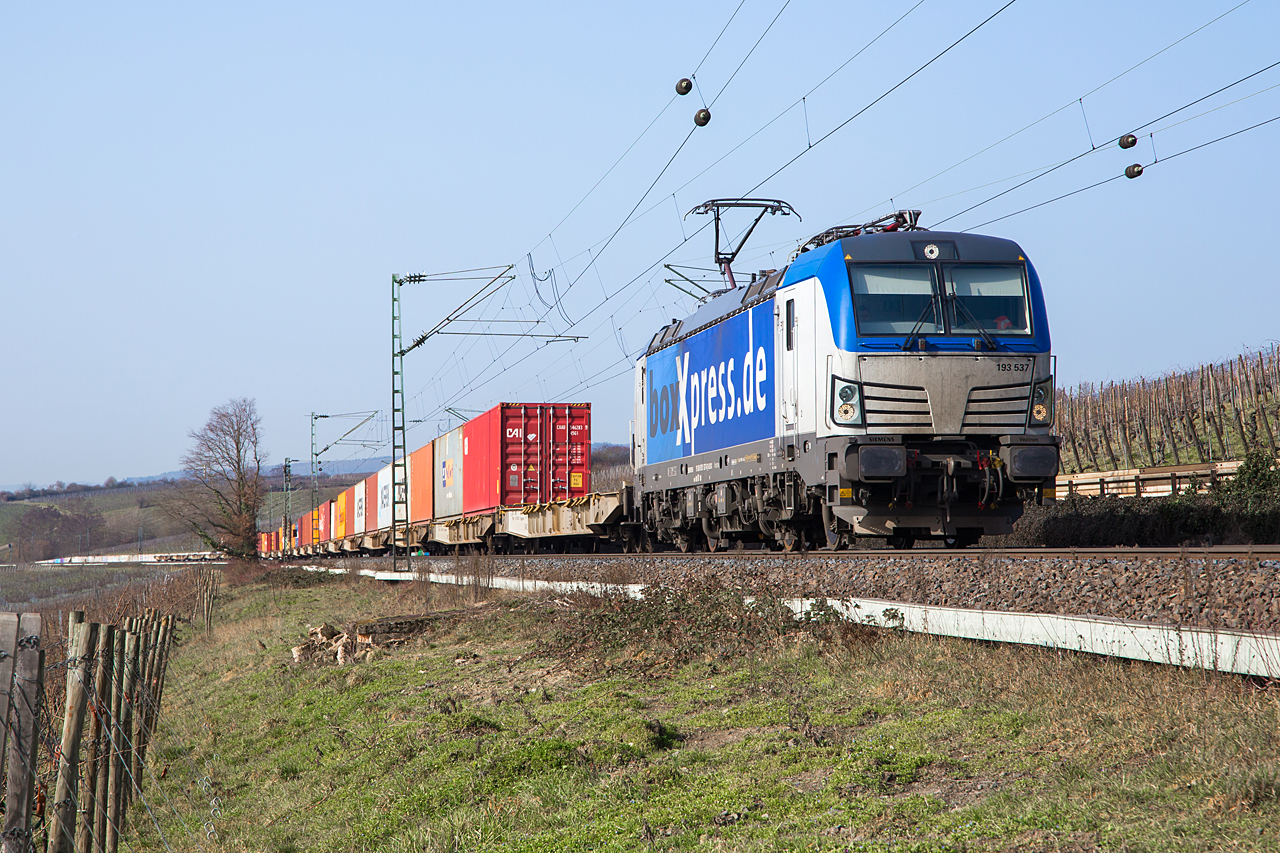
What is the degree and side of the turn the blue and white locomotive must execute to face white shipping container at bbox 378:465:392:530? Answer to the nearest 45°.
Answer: approximately 180°

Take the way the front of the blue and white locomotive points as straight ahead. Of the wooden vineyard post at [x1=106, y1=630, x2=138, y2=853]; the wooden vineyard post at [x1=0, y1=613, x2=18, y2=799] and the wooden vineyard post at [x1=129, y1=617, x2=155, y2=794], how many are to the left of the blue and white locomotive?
0

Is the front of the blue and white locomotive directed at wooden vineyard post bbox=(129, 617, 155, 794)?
no

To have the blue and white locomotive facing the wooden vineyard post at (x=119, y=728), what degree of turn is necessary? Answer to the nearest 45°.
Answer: approximately 90° to its right

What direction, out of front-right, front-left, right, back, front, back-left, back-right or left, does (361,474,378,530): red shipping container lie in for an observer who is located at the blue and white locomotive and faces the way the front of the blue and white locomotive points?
back

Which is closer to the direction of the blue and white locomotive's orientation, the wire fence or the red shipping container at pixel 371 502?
the wire fence

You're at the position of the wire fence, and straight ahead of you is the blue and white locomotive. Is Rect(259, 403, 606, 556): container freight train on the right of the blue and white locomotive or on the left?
left

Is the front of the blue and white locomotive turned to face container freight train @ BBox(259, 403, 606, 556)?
no

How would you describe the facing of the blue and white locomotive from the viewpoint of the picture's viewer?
facing the viewer and to the right of the viewer

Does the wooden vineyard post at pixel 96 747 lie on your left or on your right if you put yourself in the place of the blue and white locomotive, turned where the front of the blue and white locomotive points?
on your right
